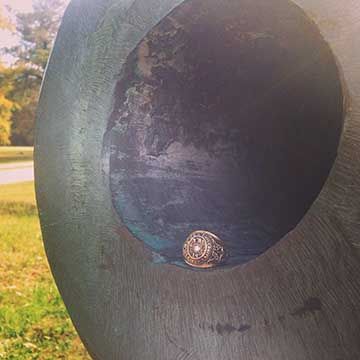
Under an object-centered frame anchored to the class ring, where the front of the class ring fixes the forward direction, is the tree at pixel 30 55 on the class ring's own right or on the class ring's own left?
on the class ring's own right

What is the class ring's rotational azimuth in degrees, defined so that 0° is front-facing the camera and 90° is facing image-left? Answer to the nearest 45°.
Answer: approximately 45°

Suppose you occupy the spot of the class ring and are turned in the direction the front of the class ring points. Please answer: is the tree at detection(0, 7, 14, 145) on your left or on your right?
on your right
